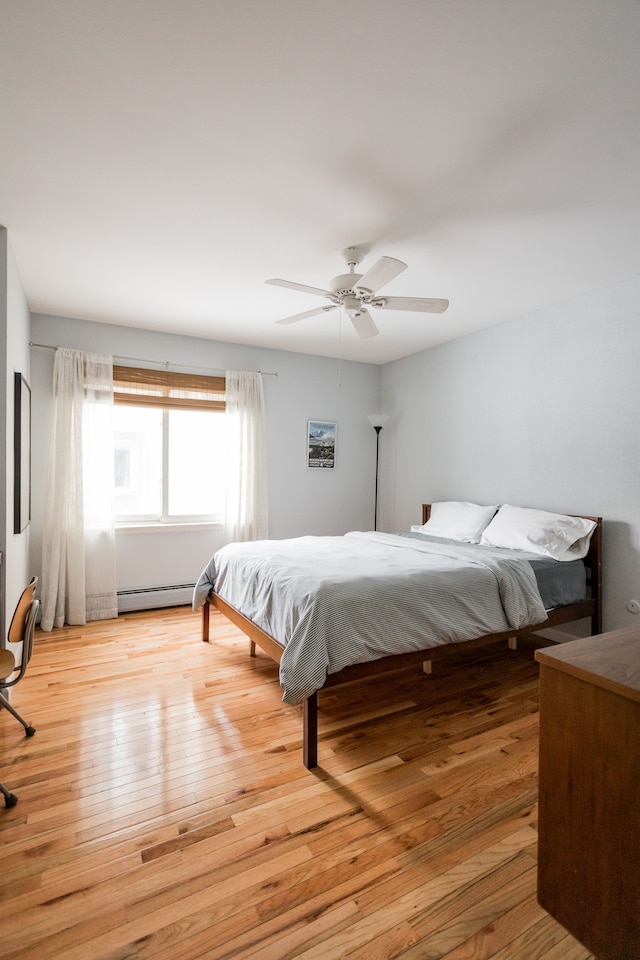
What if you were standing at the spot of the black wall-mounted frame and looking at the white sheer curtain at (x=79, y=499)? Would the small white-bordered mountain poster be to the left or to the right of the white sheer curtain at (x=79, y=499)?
right

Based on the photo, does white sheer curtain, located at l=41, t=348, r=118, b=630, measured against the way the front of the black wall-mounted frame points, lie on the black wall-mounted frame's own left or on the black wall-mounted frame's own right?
on the black wall-mounted frame's own left

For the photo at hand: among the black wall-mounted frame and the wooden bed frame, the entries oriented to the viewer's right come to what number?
1

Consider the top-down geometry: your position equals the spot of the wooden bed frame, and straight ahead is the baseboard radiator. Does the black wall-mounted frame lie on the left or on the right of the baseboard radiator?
left

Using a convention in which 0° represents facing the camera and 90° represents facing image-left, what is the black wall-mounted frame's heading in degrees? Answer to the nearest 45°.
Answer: approximately 270°

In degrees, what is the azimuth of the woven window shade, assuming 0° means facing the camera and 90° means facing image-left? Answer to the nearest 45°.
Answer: approximately 315°

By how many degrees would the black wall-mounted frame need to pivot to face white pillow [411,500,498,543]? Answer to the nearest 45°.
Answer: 0° — it already faces it

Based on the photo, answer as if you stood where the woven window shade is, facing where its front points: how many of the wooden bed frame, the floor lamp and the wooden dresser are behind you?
0

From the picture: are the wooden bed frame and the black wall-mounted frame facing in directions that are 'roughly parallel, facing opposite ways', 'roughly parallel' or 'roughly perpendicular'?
roughly parallel, facing opposite ways

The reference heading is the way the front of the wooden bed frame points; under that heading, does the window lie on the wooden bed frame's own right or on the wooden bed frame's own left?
on the wooden bed frame's own right

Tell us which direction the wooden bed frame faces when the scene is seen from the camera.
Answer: facing the viewer and to the left of the viewer

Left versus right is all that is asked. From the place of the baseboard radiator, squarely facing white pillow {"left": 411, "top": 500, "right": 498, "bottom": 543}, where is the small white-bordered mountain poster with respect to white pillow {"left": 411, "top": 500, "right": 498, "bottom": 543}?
left
